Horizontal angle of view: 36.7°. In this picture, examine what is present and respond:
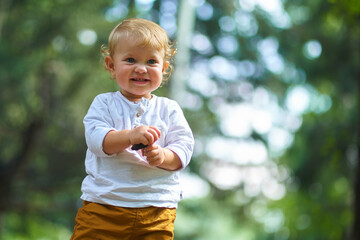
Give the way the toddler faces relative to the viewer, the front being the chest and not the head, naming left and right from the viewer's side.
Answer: facing the viewer

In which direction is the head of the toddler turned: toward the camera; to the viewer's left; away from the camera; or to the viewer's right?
toward the camera
